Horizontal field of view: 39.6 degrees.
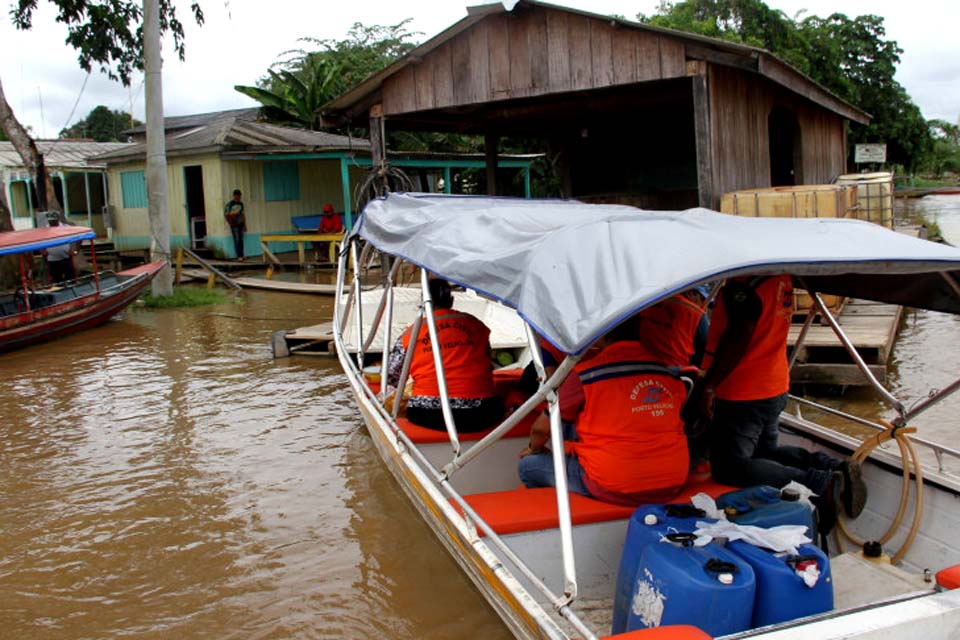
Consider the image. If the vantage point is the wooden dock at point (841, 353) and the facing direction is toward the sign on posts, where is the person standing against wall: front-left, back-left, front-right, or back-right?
front-left

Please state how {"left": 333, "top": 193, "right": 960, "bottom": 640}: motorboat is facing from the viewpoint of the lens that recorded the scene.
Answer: facing away from the viewer and to the left of the viewer

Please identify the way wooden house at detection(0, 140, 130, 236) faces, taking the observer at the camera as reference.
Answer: facing the viewer

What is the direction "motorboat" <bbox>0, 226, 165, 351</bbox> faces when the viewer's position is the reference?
facing away from the viewer and to the right of the viewer

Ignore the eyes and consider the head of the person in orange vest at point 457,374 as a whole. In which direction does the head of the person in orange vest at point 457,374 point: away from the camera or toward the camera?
away from the camera

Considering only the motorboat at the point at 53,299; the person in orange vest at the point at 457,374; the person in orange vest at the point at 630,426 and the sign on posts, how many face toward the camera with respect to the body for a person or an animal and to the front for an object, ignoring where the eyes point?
1

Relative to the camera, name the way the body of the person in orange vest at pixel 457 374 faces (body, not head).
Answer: away from the camera

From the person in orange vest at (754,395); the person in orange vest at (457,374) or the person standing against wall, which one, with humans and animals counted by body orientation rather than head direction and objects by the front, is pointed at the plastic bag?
the person standing against wall

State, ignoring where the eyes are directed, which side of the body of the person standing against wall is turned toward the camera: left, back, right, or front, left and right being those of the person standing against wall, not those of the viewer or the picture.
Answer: front

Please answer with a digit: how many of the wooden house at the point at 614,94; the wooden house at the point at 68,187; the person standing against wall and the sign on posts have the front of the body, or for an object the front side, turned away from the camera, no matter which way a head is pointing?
0

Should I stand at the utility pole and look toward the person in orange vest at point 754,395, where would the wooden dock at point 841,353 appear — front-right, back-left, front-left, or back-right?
front-left

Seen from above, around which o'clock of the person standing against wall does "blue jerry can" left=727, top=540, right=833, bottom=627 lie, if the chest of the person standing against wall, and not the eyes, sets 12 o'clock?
The blue jerry can is roughly at 12 o'clock from the person standing against wall.

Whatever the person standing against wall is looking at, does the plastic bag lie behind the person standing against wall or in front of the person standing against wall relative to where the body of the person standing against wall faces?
in front

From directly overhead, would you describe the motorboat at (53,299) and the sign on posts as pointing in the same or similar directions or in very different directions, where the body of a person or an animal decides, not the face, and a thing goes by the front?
very different directions

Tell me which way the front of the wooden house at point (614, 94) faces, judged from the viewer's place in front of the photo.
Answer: facing the viewer and to the left of the viewer

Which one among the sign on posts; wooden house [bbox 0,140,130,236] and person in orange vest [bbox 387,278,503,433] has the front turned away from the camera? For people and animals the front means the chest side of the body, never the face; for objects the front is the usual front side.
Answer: the person in orange vest

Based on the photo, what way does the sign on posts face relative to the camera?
toward the camera
